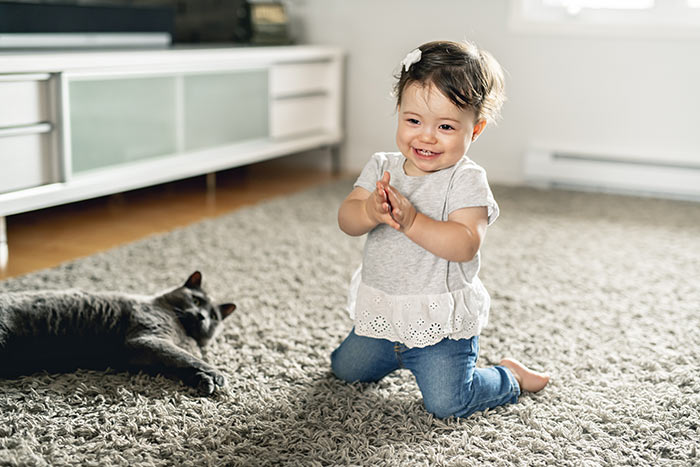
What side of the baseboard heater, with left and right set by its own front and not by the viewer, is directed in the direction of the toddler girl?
front

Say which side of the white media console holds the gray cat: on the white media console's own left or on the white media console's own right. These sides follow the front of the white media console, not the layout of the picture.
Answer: on the white media console's own right

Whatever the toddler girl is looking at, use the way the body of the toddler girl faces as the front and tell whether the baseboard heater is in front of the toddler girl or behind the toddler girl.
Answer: behind

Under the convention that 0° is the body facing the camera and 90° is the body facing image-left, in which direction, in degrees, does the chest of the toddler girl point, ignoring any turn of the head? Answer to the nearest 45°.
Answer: approximately 45°

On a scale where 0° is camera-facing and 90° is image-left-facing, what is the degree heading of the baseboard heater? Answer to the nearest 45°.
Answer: approximately 0°

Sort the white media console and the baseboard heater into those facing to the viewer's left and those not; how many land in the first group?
0

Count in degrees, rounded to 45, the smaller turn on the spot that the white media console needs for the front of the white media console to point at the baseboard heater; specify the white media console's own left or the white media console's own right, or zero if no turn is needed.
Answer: approximately 45° to the white media console's own left

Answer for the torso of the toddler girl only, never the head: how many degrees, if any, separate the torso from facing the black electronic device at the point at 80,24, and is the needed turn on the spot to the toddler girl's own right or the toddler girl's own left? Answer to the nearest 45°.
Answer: approximately 90° to the toddler girl's own right

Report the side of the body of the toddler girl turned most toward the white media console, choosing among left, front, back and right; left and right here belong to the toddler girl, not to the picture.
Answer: right
